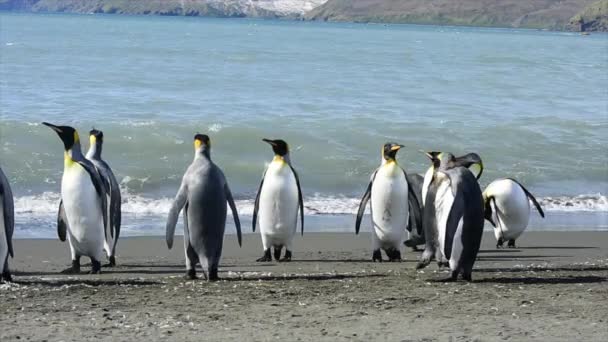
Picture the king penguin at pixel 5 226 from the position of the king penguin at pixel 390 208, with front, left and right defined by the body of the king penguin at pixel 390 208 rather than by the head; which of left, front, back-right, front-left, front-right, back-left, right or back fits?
front-right

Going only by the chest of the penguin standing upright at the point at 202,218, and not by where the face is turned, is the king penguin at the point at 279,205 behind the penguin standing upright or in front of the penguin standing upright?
in front

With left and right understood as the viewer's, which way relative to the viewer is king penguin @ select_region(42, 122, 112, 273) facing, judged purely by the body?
facing the viewer and to the left of the viewer

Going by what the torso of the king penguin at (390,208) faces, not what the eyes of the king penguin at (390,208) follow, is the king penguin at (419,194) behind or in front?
behind

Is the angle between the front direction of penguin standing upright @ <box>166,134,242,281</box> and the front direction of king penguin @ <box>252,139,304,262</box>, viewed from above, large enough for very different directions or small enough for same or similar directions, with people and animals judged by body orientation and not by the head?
very different directions

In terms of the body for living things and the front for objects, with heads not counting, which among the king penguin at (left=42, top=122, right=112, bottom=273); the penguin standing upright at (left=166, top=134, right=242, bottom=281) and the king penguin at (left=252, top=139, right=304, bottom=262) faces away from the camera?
the penguin standing upright

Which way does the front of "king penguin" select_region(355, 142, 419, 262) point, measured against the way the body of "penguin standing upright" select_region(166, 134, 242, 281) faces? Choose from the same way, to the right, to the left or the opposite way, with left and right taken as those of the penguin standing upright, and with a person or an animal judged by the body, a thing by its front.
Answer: the opposite way

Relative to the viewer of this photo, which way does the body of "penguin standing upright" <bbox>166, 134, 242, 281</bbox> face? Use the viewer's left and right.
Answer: facing away from the viewer

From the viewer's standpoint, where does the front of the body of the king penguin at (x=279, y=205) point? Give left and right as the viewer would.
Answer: facing the viewer

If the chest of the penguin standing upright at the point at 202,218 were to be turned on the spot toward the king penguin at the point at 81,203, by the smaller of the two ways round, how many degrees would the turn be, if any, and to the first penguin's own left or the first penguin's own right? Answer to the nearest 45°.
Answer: approximately 45° to the first penguin's own left

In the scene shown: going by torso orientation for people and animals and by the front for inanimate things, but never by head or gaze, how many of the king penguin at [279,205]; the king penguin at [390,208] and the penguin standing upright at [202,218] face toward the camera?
2
